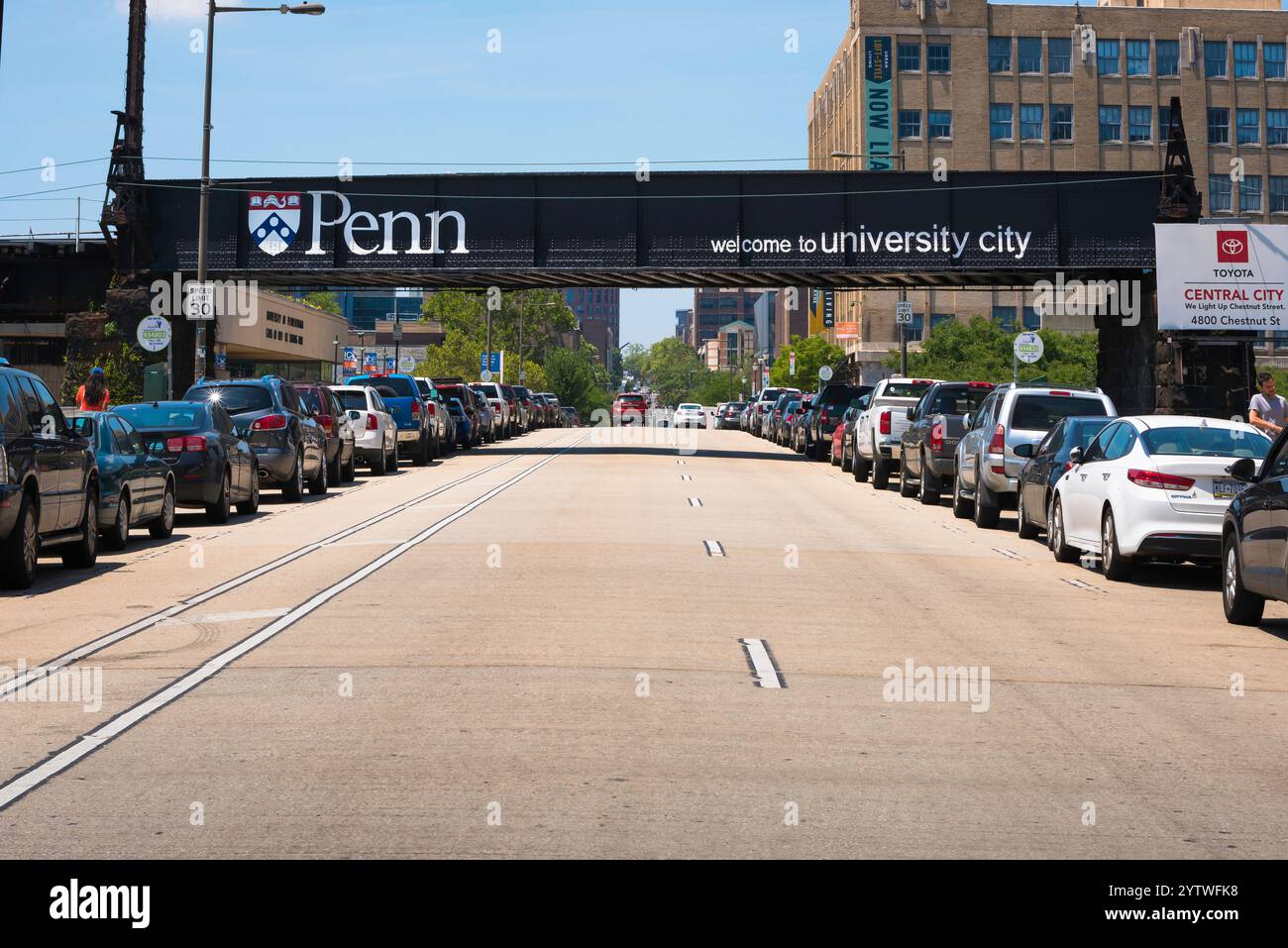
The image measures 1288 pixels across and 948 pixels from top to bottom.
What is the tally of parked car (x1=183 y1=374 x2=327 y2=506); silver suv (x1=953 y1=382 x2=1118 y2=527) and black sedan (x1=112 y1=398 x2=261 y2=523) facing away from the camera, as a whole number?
3

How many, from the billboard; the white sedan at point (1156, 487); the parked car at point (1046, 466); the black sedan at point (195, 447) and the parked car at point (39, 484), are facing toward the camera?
1

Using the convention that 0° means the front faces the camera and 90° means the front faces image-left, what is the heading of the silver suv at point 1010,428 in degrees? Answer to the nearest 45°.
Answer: approximately 180°

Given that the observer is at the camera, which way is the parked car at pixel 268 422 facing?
facing away from the viewer

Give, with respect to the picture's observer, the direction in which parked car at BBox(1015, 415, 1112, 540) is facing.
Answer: facing away from the viewer and to the left of the viewer

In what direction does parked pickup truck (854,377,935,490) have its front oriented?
away from the camera

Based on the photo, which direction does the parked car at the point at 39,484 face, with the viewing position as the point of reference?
facing away from the viewer and to the right of the viewer

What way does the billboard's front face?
toward the camera

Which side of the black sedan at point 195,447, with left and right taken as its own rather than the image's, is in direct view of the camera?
back

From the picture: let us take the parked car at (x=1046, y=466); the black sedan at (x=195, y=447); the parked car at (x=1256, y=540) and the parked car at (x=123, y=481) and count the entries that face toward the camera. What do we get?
0

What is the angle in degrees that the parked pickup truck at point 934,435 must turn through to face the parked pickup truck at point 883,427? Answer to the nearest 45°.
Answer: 0° — it already faces it

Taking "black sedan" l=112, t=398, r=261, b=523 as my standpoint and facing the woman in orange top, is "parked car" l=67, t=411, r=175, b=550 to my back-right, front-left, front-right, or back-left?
back-left

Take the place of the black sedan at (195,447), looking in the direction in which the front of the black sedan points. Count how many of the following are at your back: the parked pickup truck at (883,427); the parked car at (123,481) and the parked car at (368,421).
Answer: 1

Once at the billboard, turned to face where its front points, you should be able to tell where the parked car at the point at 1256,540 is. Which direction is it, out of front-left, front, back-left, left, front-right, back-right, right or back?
front

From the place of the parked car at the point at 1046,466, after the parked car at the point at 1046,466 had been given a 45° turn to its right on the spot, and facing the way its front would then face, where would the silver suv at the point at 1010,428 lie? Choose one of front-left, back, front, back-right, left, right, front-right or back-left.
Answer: front

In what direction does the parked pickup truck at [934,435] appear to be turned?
away from the camera

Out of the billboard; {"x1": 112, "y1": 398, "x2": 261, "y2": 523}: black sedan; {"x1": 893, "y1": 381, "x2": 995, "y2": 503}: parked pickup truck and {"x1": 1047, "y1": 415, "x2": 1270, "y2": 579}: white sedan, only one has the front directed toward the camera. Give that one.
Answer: the billboard

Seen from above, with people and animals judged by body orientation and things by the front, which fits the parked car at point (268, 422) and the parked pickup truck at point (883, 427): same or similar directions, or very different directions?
same or similar directions
